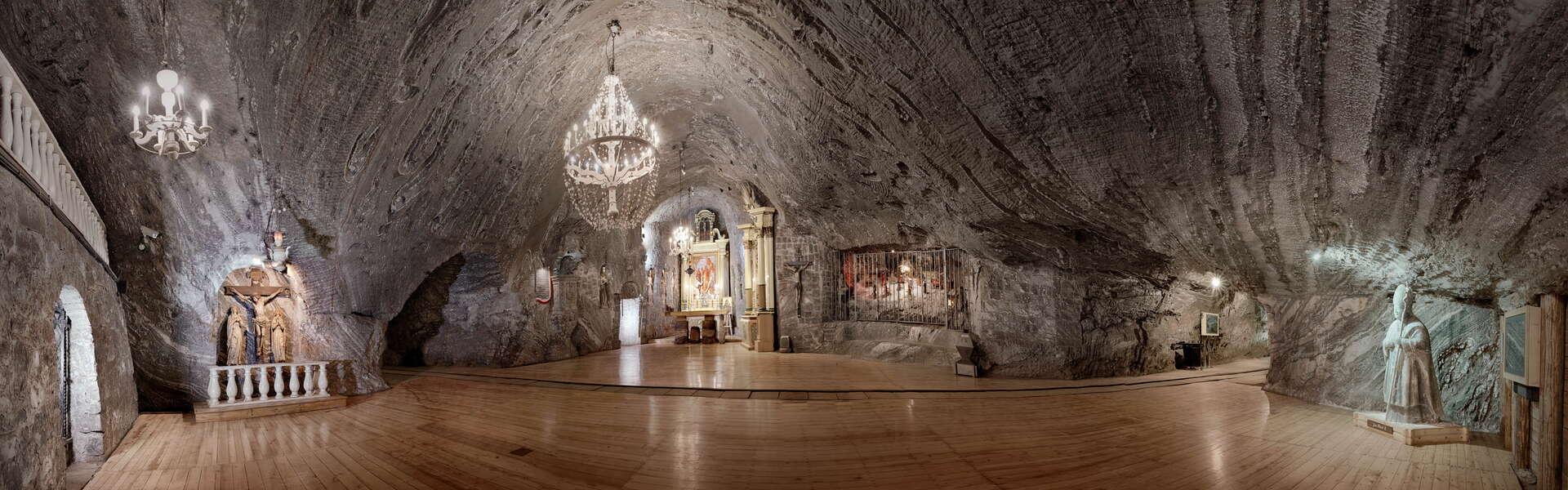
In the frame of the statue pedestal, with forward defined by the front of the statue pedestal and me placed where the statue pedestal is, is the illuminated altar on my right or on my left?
on my right

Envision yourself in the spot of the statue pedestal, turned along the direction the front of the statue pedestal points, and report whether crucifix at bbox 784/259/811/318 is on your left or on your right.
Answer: on your right

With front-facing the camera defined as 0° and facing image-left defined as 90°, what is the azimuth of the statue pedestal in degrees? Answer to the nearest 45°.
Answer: approximately 45°

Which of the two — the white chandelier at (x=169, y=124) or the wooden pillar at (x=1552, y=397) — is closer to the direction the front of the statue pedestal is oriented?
the white chandelier
